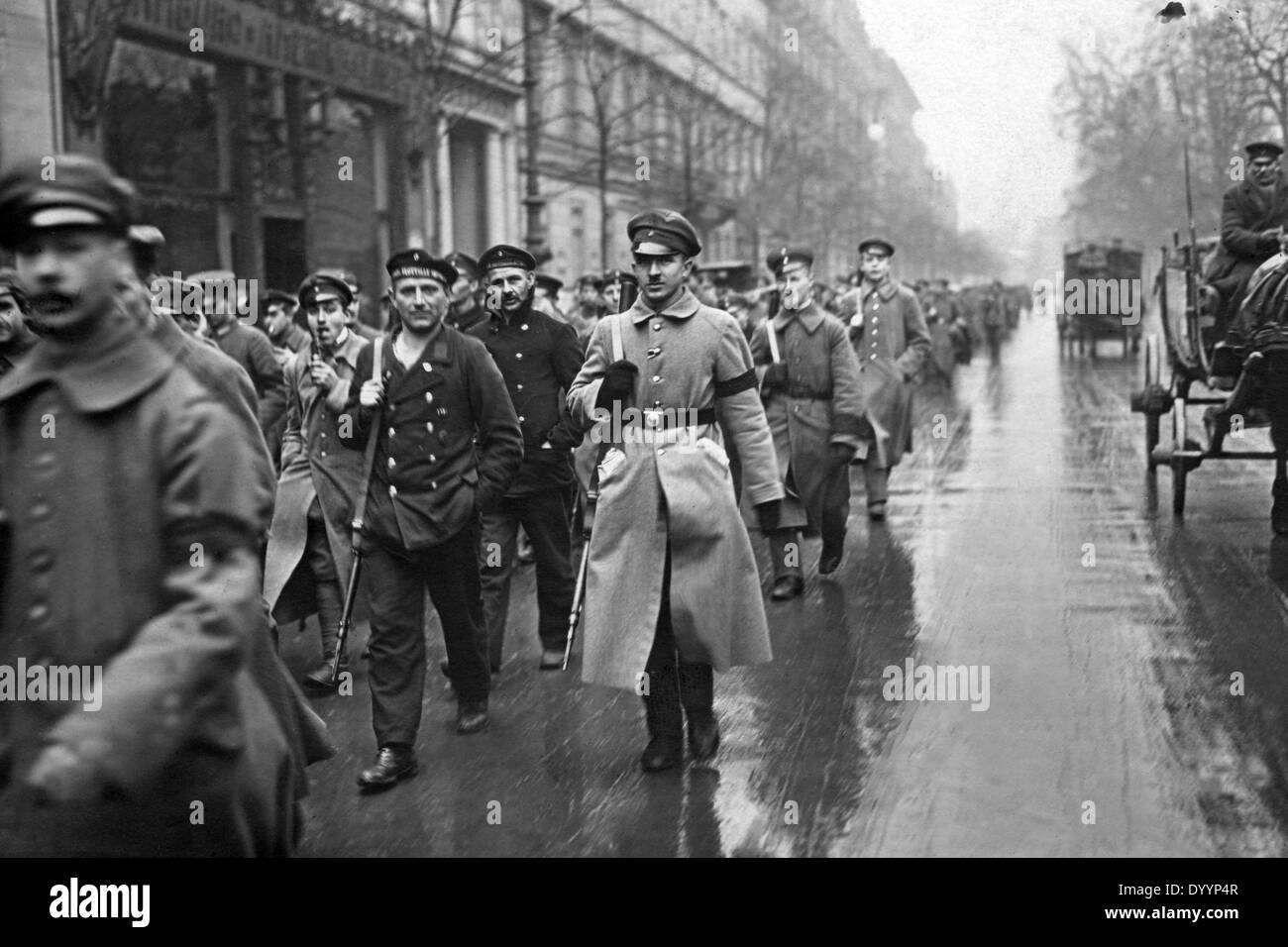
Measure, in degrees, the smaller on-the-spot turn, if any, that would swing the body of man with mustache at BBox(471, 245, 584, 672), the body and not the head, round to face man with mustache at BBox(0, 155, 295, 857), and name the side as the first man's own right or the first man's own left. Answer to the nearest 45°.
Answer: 0° — they already face them

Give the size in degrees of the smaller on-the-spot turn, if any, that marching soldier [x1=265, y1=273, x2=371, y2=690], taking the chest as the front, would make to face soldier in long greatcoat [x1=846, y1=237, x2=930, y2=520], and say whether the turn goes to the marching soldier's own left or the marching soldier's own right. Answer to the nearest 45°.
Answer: approximately 135° to the marching soldier's own left

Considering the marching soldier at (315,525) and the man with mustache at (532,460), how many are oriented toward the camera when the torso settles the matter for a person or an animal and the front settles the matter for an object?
2

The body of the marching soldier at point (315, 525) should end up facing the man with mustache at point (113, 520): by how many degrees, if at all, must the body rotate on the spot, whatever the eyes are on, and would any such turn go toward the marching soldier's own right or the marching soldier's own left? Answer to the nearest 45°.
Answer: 0° — they already face them

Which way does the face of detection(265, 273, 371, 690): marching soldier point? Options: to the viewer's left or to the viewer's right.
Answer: to the viewer's left

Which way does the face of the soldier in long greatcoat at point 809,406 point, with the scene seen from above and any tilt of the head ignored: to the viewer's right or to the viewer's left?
to the viewer's left
